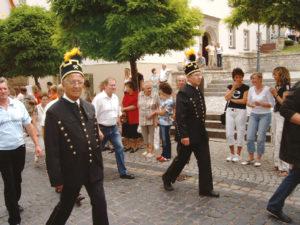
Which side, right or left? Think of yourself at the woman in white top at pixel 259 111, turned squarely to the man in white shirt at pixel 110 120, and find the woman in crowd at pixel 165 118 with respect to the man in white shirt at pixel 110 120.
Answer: right

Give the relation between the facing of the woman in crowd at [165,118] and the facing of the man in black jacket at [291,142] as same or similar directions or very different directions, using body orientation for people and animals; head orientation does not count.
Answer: very different directions

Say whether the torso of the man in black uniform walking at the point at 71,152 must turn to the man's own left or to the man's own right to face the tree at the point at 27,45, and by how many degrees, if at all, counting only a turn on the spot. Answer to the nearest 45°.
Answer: approximately 135° to the man's own left

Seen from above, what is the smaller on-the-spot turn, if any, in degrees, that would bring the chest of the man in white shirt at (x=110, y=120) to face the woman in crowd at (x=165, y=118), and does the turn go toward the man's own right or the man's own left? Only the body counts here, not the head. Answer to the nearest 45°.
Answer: approximately 90° to the man's own left

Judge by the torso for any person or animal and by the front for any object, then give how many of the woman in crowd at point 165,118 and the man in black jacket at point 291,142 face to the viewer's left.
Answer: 1
